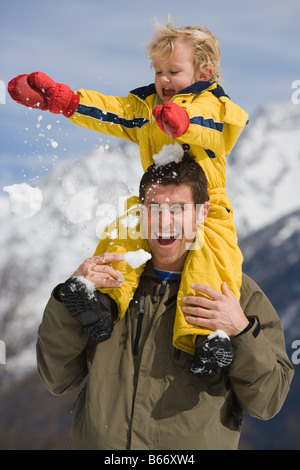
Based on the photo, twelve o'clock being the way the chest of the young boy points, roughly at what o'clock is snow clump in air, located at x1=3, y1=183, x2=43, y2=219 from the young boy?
The snow clump in air is roughly at 2 o'clock from the young boy.

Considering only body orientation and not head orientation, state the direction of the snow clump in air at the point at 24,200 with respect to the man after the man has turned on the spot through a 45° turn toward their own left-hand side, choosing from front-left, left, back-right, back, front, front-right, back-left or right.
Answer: back

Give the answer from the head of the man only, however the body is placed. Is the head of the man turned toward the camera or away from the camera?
toward the camera

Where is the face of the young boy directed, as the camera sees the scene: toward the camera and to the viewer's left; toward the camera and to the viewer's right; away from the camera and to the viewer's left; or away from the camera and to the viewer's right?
toward the camera and to the viewer's left

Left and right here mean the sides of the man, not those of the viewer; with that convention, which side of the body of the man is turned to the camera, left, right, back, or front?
front

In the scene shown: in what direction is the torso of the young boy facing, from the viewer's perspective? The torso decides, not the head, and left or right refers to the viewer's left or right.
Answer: facing the viewer and to the left of the viewer
